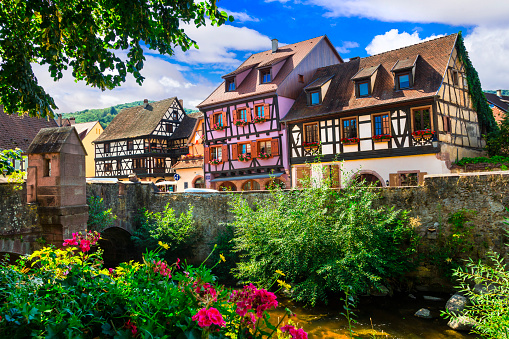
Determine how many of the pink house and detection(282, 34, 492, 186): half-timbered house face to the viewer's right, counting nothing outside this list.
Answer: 0

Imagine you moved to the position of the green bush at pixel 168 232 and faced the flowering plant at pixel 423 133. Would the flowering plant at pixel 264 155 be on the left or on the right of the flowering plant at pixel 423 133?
left

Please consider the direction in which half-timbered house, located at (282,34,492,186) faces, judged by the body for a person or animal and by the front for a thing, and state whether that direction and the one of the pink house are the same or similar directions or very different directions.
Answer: same or similar directions

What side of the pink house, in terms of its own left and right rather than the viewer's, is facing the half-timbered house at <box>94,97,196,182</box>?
right

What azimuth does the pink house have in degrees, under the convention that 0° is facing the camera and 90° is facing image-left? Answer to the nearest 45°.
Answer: approximately 45°

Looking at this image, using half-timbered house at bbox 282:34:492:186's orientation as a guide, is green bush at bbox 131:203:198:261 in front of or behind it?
in front

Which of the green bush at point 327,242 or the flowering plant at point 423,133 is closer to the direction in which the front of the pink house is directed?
the green bush

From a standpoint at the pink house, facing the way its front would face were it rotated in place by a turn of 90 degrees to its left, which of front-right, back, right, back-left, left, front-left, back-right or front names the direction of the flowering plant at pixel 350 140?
front

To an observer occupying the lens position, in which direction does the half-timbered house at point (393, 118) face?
facing the viewer and to the left of the viewer
